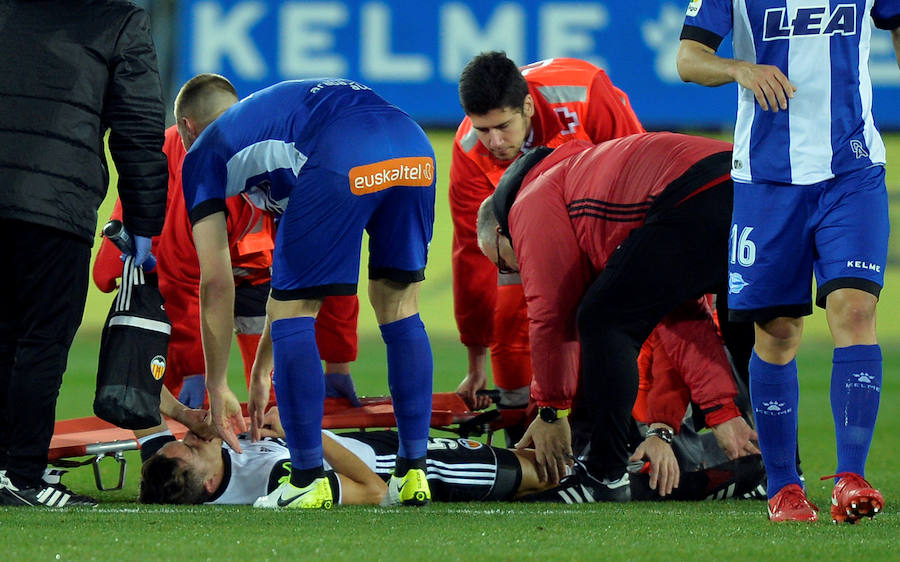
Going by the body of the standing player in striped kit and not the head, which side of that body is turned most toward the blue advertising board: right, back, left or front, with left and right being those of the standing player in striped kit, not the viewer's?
back

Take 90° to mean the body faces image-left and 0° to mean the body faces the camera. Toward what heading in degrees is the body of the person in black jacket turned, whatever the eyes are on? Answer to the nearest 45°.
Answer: approximately 225°

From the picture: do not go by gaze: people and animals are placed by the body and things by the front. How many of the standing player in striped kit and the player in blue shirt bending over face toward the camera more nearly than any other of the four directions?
1

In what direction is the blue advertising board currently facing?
toward the camera

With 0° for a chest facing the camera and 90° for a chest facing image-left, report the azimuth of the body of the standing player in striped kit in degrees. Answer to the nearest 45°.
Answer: approximately 0°

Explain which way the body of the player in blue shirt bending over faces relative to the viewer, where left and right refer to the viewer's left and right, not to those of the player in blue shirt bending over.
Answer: facing away from the viewer and to the left of the viewer

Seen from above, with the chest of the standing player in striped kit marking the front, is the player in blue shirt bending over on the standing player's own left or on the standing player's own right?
on the standing player's own right

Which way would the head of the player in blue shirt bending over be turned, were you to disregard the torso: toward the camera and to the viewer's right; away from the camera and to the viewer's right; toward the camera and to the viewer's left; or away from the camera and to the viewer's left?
away from the camera and to the viewer's left

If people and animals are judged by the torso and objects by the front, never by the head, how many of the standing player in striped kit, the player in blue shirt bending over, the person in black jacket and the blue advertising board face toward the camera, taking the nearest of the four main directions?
2

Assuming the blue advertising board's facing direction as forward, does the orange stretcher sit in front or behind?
in front

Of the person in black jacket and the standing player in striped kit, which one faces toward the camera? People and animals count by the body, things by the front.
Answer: the standing player in striped kit

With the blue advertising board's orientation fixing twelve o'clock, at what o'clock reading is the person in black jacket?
The person in black jacket is roughly at 12 o'clock from the blue advertising board.

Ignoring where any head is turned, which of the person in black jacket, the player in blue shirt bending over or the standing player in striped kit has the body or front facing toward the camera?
the standing player in striped kit

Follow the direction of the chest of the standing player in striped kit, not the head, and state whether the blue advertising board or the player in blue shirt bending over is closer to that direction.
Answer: the player in blue shirt bending over

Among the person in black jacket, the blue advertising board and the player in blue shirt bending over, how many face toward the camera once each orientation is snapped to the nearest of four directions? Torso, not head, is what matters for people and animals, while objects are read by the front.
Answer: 1
